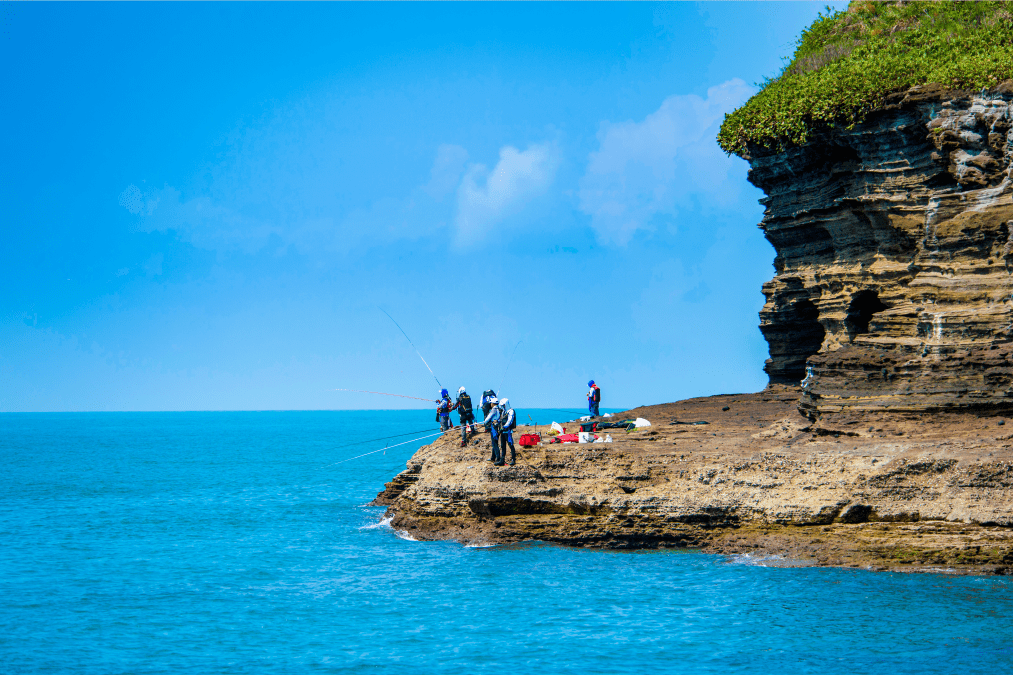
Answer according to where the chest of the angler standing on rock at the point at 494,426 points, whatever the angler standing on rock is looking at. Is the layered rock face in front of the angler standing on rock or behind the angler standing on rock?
behind

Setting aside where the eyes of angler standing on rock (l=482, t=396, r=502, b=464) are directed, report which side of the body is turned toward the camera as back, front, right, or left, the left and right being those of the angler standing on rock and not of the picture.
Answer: left

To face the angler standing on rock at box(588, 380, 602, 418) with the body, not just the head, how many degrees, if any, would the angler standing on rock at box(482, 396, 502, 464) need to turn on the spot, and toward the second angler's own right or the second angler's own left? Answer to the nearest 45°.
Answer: approximately 90° to the second angler's own right
